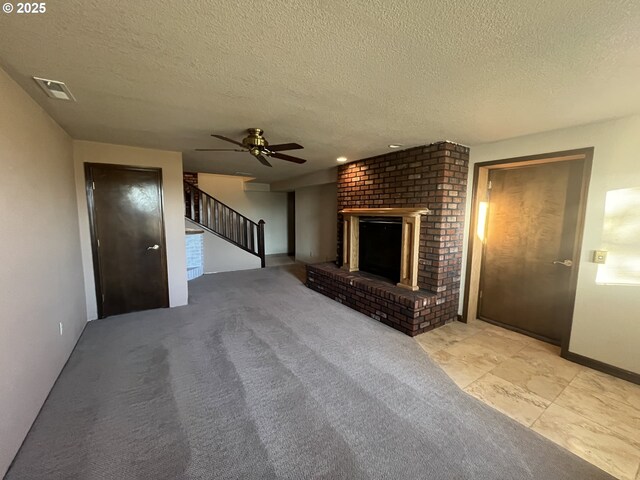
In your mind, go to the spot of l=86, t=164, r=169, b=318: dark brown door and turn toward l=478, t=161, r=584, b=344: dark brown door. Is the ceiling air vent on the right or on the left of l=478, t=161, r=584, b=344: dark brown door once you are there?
right

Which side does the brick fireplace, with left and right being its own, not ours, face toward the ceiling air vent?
front

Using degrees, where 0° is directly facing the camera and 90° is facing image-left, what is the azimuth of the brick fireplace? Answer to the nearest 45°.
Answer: approximately 45°

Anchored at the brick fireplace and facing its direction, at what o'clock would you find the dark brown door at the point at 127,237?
The dark brown door is roughly at 1 o'clock from the brick fireplace.
